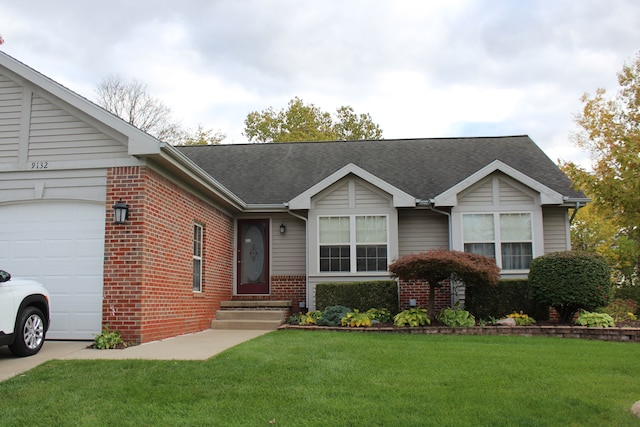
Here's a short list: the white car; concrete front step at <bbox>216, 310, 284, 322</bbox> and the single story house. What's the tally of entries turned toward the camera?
2

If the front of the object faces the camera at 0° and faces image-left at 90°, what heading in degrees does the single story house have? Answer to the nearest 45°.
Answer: approximately 0°

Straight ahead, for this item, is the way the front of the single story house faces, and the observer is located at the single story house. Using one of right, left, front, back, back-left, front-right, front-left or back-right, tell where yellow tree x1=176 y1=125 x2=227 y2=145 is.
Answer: back

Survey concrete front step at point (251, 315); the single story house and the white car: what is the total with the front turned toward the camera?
2

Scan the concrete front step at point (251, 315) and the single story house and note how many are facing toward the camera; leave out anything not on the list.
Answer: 2

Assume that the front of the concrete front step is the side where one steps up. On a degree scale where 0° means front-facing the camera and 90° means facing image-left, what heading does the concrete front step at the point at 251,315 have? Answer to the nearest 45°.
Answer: approximately 0°

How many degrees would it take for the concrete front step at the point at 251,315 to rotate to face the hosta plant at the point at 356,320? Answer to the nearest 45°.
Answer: approximately 45° to its left

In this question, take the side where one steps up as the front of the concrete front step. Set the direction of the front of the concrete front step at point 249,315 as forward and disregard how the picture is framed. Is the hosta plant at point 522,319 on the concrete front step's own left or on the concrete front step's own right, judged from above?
on the concrete front step's own left
